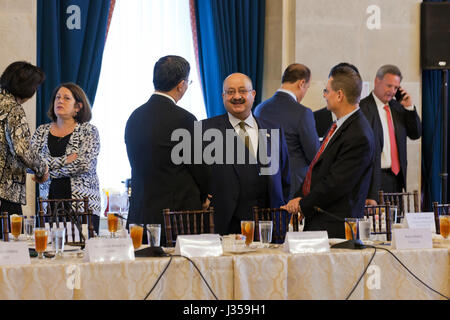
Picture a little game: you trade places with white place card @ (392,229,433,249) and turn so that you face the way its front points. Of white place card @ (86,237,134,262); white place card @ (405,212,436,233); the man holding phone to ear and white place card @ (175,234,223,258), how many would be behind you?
2

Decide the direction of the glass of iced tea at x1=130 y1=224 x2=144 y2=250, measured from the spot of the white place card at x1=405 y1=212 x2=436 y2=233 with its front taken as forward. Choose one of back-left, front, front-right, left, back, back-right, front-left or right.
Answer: front-right

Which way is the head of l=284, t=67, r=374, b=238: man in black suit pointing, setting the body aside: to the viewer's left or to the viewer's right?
to the viewer's left

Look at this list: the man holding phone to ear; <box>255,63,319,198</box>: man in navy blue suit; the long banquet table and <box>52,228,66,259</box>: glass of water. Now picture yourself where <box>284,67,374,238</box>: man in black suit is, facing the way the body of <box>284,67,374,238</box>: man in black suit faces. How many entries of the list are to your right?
2

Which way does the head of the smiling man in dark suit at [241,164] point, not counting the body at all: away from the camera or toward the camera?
toward the camera

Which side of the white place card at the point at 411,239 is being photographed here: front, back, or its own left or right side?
front

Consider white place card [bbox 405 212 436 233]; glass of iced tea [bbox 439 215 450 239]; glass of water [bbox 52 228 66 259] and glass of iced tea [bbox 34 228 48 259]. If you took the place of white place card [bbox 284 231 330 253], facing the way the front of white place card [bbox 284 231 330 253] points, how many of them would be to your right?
2

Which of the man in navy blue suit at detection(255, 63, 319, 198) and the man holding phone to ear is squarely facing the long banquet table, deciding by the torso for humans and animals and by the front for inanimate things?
the man holding phone to ear

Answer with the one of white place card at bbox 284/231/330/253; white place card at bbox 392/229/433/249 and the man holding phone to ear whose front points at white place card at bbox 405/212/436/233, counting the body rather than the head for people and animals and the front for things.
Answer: the man holding phone to ear

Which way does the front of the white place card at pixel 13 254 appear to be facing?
toward the camera

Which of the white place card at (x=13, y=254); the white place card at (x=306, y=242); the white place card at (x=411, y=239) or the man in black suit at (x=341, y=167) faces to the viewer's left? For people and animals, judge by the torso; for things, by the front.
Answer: the man in black suit

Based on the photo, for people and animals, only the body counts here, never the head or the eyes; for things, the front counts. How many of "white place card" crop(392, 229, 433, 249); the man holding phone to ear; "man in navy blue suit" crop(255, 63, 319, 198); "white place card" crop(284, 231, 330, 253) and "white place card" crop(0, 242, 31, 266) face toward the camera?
4

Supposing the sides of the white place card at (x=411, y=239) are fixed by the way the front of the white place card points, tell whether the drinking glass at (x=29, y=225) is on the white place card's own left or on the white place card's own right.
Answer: on the white place card's own right

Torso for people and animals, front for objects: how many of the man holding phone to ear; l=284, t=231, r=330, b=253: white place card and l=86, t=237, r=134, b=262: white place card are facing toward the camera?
3

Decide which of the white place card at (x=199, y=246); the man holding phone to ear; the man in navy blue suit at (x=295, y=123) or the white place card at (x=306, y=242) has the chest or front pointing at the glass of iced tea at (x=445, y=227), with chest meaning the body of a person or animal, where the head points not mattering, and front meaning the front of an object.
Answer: the man holding phone to ear

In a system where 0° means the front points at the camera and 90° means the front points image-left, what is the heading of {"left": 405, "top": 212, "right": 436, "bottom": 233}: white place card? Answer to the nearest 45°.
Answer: approximately 0°
